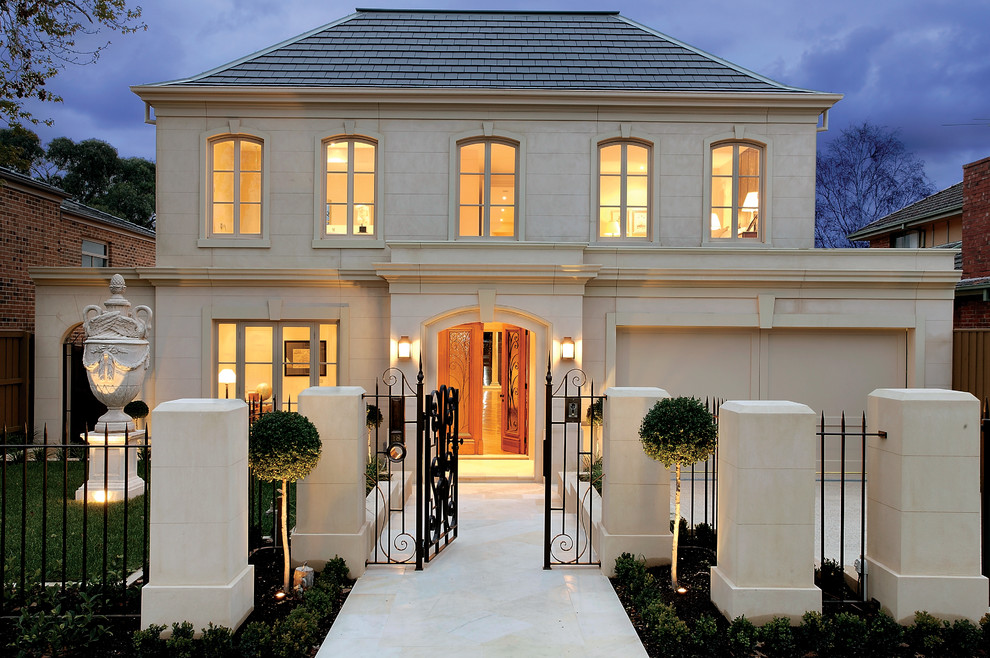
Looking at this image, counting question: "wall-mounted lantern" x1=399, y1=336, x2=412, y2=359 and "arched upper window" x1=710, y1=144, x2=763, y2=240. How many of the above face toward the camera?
2

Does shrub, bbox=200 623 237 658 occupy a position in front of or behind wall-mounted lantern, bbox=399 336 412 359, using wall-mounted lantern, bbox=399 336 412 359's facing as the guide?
in front

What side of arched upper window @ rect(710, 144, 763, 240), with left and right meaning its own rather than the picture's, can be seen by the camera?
front

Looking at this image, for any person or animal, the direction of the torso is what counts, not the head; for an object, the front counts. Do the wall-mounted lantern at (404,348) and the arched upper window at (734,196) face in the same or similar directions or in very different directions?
same or similar directions

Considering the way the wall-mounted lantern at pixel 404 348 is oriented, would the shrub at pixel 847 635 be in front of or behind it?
in front

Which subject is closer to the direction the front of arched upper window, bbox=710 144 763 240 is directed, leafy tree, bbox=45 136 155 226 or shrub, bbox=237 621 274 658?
the shrub

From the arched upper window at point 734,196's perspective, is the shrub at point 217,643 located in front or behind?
in front

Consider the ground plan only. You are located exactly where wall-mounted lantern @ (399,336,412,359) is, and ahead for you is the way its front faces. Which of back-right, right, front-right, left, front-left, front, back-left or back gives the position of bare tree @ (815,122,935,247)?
back-left

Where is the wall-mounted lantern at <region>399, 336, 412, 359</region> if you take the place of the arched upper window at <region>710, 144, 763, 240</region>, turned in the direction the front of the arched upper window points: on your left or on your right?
on your right

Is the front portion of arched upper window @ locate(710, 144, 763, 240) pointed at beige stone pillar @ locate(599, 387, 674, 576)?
yes

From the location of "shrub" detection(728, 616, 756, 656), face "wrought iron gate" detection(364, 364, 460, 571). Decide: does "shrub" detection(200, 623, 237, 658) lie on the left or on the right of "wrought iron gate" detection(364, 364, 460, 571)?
left

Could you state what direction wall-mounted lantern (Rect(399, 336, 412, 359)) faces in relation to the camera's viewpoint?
facing the viewer
